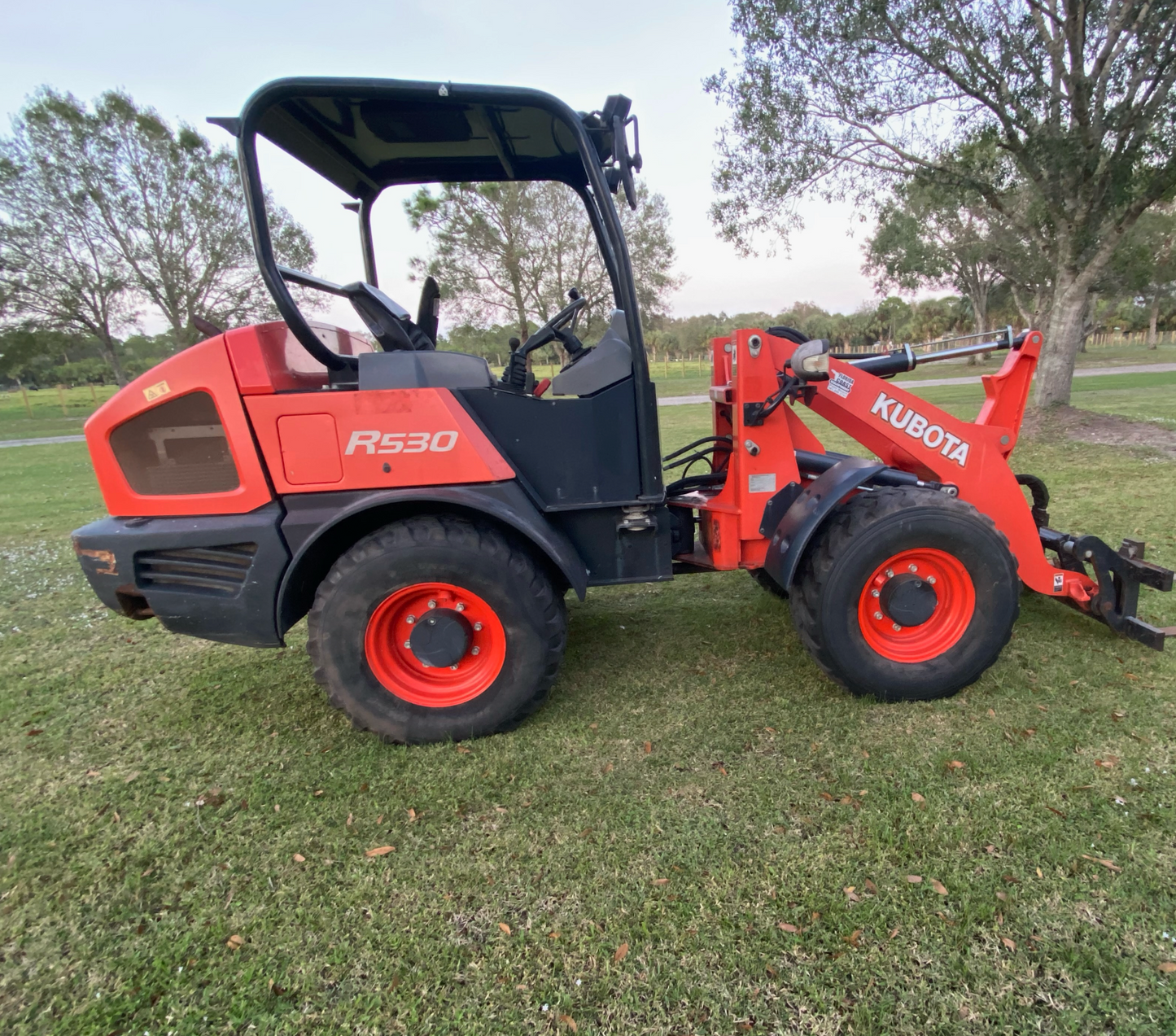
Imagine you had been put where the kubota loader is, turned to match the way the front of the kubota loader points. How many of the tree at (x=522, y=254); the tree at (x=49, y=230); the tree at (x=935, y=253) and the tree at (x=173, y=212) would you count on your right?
0

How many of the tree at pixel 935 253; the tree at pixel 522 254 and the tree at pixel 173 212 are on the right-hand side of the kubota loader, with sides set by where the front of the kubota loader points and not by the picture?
0

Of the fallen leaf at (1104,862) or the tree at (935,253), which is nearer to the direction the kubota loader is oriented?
the fallen leaf

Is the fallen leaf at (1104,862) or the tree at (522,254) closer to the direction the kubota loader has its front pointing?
the fallen leaf

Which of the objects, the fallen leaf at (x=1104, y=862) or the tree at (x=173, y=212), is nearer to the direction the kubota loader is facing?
the fallen leaf

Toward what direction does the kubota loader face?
to the viewer's right

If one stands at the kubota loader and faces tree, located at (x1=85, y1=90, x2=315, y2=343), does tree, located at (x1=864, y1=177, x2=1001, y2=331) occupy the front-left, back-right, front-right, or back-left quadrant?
front-right

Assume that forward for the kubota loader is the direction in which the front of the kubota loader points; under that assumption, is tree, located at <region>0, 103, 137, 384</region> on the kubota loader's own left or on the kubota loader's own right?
on the kubota loader's own left

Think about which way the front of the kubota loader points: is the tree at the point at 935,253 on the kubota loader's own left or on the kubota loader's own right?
on the kubota loader's own left

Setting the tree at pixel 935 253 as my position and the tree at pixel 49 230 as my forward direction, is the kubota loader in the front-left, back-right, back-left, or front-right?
front-left

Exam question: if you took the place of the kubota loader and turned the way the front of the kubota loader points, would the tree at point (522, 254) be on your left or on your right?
on your left

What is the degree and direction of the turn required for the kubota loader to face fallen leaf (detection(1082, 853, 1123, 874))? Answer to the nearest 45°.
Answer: approximately 45° to its right

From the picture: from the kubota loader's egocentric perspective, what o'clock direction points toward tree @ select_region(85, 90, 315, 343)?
The tree is roughly at 8 o'clock from the kubota loader.
